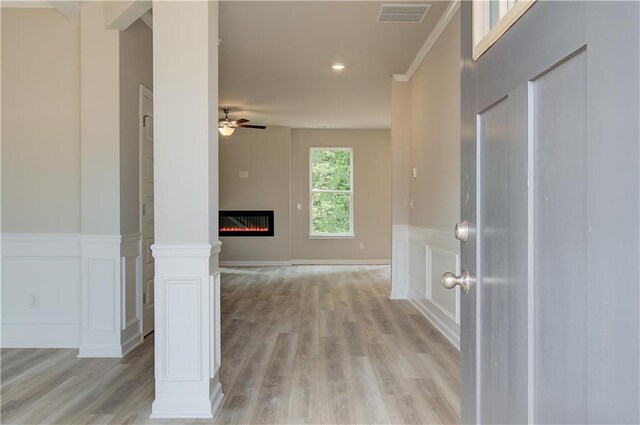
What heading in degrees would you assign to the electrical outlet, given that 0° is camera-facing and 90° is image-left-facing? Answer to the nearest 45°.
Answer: approximately 0°

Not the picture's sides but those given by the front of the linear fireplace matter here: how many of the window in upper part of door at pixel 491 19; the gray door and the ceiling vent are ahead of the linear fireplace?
3

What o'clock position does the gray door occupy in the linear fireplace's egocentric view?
The gray door is roughly at 12 o'clock from the linear fireplace.

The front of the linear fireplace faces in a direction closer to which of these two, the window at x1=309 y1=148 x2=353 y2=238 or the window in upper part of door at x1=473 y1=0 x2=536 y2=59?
the window in upper part of door

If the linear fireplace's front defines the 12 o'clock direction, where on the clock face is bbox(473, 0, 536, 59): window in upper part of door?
The window in upper part of door is roughly at 12 o'clock from the linear fireplace.

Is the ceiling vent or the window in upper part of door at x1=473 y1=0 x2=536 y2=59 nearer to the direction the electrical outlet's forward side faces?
the window in upper part of door

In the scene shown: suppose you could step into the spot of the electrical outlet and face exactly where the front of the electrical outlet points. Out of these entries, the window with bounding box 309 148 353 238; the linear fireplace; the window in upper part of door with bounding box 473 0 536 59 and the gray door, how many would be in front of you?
2

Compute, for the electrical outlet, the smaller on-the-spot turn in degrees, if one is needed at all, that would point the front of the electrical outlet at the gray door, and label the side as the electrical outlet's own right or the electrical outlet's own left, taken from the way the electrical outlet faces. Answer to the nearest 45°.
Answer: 0° — it already faces it

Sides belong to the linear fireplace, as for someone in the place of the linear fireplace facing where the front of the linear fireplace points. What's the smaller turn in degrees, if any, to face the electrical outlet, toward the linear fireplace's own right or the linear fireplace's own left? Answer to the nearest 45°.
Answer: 0° — it already faces it

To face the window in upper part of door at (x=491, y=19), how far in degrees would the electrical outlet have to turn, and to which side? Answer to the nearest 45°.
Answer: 0° — it already faces it
